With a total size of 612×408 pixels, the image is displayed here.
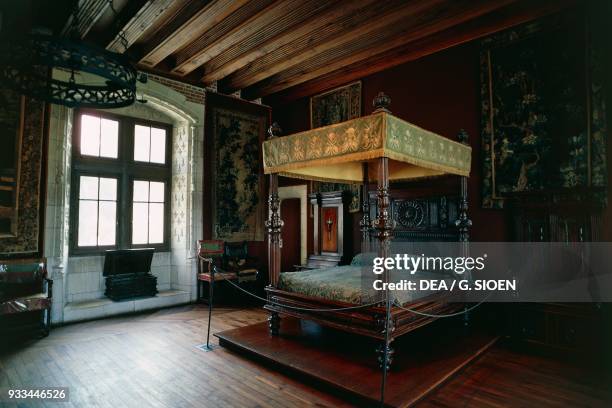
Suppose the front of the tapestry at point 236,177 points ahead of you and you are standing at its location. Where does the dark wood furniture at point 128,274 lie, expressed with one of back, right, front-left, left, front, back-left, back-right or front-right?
right

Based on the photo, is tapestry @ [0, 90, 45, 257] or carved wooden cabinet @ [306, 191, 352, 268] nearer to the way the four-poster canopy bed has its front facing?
the tapestry

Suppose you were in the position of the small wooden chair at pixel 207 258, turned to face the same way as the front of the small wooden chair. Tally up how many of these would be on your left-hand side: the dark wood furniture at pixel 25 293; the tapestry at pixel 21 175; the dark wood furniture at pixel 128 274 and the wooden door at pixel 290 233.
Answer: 1

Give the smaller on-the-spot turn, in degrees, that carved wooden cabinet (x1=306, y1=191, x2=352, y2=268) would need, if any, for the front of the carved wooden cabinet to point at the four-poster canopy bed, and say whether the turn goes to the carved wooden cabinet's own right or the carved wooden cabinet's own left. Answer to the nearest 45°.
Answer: approximately 45° to the carved wooden cabinet's own left

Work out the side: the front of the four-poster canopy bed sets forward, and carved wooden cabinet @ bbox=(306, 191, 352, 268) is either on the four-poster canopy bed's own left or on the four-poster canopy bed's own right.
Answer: on the four-poster canopy bed's own right

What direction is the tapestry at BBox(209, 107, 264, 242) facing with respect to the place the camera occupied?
facing the viewer and to the right of the viewer

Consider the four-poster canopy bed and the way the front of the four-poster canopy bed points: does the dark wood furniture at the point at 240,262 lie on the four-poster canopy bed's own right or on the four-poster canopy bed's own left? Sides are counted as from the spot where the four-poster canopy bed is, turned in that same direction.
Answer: on the four-poster canopy bed's own right

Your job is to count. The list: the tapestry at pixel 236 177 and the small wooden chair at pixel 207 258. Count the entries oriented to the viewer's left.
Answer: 0

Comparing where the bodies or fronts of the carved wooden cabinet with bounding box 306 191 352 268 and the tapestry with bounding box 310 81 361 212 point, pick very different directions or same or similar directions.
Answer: same or similar directions

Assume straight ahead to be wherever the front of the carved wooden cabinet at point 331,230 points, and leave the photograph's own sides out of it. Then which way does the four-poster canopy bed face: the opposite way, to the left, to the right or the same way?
the same way

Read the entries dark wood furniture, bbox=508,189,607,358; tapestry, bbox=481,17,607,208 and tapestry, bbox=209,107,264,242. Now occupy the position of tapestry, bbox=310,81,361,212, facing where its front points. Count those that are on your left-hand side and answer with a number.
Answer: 2

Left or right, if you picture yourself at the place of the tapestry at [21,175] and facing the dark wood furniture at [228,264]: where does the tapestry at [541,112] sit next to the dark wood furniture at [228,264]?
right

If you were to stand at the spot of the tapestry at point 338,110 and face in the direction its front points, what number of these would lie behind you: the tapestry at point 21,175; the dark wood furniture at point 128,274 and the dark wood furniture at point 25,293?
0

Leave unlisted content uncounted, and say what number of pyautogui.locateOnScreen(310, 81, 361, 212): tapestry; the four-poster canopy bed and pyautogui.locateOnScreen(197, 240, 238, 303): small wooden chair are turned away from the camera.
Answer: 0
